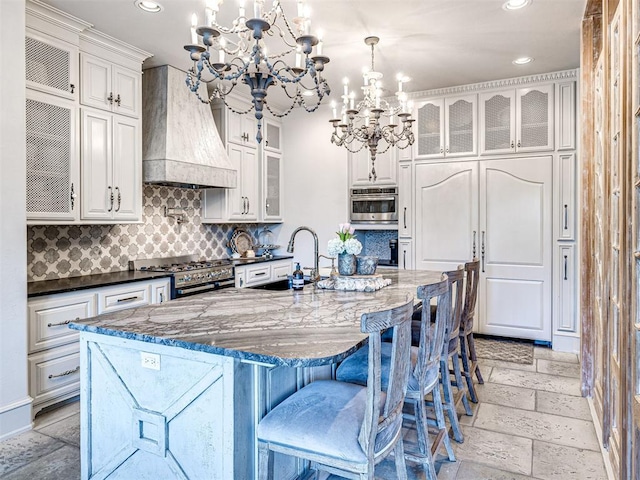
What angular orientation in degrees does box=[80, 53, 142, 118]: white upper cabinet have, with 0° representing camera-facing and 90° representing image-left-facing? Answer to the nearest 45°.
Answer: approximately 315°

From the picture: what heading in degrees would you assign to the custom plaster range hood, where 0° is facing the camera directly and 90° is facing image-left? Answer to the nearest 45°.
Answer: approximately 315°

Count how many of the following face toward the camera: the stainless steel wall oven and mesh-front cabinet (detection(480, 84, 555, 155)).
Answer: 2

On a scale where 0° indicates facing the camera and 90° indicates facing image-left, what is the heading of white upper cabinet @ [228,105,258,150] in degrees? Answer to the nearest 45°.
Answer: approximately 315°

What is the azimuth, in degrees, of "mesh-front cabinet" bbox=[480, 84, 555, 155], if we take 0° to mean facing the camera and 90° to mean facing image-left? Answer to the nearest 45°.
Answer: approximately 0°

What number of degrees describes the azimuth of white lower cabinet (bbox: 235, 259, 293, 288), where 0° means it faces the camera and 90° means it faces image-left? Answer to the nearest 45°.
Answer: approximately 315°

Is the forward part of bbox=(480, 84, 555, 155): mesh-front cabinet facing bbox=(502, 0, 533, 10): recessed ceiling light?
yes
